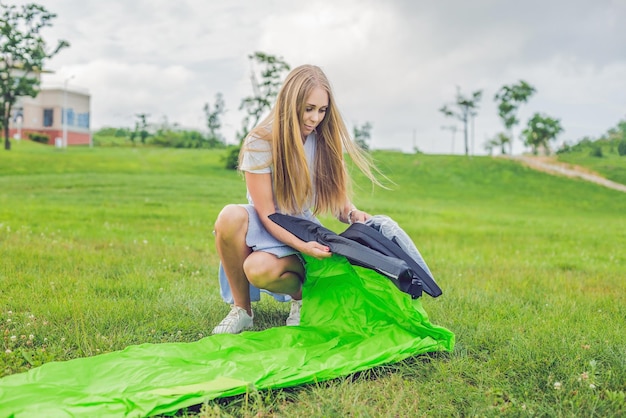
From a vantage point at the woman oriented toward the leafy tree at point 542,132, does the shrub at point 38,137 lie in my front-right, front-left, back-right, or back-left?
front-left

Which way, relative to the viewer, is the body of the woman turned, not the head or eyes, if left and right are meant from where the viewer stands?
facing the viewer and to the right of the viewer

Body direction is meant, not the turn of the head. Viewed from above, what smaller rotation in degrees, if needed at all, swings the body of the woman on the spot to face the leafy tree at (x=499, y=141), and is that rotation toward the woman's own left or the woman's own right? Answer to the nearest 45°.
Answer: approximately 135° to the woman's own left

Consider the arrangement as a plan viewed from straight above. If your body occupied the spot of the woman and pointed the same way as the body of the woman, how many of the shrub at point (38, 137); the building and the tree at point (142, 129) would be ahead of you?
0

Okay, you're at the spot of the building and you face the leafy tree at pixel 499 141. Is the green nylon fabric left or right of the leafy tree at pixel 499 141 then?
right

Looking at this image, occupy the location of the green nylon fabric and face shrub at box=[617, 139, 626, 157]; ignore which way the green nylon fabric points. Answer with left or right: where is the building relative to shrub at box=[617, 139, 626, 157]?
left

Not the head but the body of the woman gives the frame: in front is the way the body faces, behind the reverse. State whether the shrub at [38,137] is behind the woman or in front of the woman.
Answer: behind

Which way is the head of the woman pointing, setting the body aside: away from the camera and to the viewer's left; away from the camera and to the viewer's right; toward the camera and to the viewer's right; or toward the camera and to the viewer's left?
toward the camera and to the viewer's right

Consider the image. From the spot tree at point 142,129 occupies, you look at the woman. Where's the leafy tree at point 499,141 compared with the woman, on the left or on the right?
left

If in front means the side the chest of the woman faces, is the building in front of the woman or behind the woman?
behind

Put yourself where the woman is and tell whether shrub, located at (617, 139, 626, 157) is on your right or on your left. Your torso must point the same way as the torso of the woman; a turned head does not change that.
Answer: on your left

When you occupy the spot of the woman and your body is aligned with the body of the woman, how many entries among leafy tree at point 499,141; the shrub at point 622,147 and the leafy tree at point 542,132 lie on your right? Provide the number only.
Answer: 0
